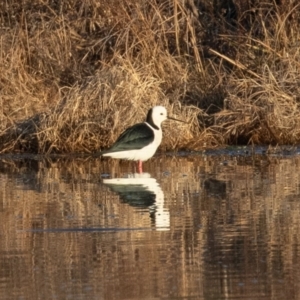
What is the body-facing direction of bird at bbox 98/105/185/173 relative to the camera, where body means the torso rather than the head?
to the viewer's right
